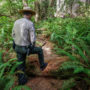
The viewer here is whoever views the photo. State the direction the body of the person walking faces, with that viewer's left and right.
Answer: facing away from the viewer and to the right of the viewer
